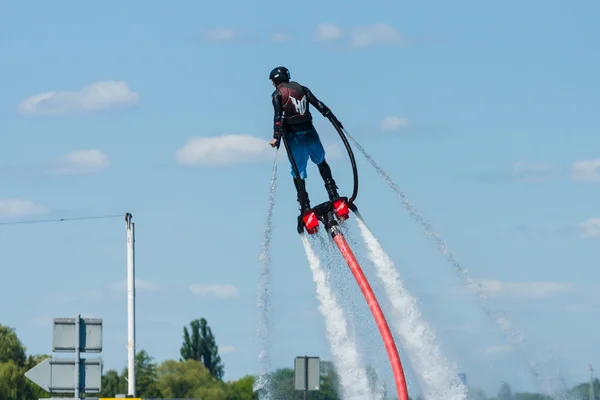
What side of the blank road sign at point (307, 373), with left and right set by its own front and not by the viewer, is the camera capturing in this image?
back

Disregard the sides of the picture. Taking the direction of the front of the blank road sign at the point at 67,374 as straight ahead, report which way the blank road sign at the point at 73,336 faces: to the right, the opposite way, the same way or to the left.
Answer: the same way

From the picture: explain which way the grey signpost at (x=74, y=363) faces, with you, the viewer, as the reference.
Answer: facing away from the viewer

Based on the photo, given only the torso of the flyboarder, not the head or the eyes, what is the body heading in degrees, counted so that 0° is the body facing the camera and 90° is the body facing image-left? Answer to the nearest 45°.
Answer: approximately 135°

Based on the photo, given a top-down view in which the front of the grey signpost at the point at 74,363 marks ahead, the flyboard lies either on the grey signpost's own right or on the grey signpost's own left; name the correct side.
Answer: on the grey signpost's own right

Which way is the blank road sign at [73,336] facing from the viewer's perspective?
away from the camera
